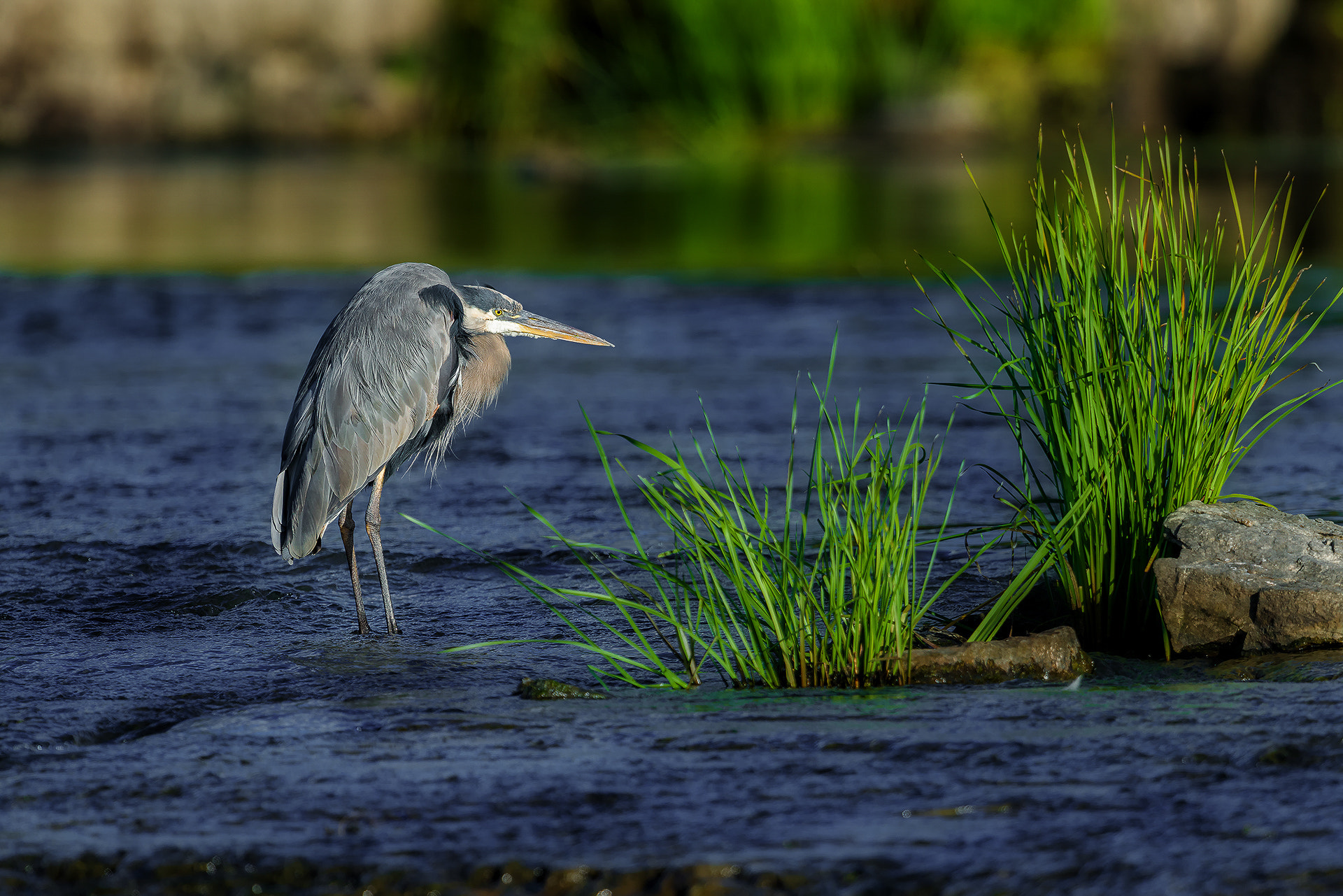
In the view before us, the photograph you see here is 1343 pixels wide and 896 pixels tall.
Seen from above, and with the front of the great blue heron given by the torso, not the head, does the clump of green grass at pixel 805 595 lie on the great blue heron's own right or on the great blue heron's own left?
on the great blue heron's own right

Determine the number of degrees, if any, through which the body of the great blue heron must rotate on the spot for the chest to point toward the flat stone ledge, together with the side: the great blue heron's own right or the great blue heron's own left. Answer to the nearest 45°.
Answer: approximately 45° to the great blue heron's own right

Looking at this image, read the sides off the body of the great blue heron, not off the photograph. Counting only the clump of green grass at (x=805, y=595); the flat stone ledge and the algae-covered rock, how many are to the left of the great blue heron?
0

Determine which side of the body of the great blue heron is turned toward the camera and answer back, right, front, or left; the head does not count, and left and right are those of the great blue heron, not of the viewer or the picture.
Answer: right

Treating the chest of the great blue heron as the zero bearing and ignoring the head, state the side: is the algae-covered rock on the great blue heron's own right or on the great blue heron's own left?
on the great blue heron's own right
